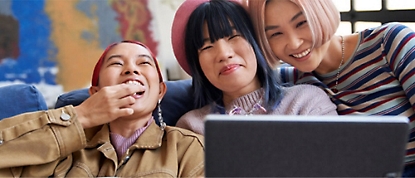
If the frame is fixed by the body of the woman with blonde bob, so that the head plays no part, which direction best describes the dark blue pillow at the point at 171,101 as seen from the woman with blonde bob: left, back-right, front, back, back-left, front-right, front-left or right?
front-right

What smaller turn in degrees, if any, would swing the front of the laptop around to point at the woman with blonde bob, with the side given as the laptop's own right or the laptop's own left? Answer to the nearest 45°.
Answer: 0° — it already faces them

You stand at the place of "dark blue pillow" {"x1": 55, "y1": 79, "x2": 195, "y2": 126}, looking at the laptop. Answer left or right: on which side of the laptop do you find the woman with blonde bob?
left

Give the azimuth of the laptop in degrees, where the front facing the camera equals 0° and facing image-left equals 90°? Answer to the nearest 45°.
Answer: approximately 180°

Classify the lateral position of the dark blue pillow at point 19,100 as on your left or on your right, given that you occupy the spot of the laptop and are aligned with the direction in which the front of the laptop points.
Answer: on your left

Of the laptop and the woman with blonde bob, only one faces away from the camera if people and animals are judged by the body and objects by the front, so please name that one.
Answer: the laptop

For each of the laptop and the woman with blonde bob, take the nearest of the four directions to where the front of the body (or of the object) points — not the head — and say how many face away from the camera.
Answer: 1

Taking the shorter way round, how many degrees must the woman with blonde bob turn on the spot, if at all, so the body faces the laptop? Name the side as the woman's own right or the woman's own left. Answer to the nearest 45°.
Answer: approximately 45° to the woman's own left
